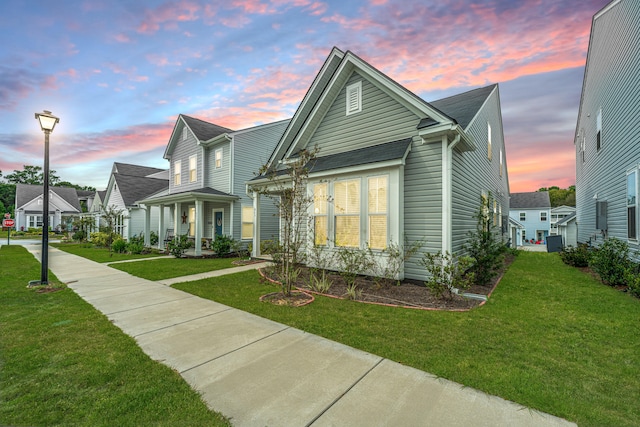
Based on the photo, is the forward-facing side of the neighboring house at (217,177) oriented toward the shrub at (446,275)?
no

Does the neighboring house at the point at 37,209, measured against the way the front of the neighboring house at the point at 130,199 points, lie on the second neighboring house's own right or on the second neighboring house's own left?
on the second neighboring house's own right

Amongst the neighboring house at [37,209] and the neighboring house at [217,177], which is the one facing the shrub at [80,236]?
the neighboring house at [37,209]

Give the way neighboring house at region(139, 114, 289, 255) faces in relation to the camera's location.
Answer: facing the viewer and to the left of the viewer

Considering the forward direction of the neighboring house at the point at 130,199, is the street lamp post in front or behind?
in front

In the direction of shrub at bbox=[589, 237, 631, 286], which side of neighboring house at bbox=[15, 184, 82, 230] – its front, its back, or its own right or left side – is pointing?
front

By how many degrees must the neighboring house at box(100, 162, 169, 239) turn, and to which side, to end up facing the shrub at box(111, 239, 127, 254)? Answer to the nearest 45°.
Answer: approximately 45° to its left

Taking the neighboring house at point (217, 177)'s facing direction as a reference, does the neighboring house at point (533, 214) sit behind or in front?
behind

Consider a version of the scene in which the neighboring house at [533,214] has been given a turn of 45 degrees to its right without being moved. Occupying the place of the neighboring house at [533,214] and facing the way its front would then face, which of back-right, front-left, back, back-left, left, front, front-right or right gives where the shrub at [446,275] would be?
front-left

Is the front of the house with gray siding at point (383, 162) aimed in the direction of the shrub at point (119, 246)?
no

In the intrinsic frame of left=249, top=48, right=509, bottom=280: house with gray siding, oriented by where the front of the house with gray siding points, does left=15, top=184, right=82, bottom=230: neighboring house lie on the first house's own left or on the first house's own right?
on the first house's own right
